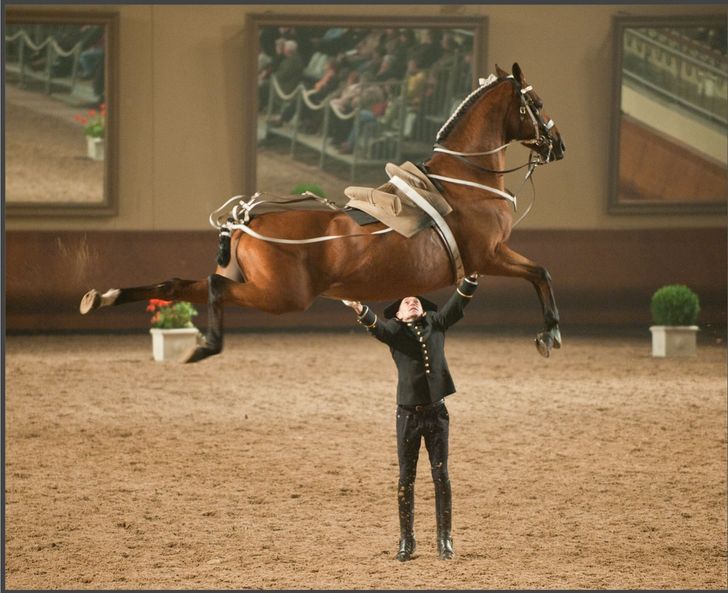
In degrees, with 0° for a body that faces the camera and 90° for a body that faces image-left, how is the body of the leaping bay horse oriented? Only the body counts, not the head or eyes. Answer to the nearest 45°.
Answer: approximately 270°

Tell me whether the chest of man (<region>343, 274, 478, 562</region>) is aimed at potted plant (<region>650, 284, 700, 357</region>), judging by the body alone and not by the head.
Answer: no

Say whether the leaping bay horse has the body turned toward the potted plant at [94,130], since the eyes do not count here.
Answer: no

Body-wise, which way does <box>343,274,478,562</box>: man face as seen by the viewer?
toward the camera

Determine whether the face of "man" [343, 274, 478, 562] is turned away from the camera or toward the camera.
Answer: toward the camera

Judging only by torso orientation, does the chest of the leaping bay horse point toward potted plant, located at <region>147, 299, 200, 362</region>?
no
